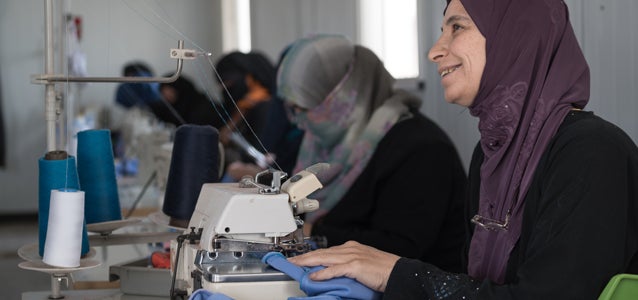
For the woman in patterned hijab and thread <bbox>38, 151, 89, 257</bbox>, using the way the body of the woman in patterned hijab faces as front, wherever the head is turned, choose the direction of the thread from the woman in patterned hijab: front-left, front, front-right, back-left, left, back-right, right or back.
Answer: front-left

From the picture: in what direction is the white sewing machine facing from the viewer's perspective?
to the viewer's right

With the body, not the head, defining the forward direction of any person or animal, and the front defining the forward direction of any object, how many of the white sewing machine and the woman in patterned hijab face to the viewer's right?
1

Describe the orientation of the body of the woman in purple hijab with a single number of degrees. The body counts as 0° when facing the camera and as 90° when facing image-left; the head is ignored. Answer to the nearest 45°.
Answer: approximately 90°

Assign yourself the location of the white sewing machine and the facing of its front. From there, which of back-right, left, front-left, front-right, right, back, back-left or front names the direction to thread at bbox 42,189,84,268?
back-left

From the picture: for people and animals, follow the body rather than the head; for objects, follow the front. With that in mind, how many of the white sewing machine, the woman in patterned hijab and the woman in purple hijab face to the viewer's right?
1

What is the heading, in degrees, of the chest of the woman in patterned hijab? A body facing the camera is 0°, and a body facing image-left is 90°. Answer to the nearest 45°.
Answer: approximately 90°

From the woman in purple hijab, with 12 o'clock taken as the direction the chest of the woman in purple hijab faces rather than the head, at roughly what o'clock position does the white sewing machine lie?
The white sewing machine is roughly at 12 o'clock from the woman in purple hijab.

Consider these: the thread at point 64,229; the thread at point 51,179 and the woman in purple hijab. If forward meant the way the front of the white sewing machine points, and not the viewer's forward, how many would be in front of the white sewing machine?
1

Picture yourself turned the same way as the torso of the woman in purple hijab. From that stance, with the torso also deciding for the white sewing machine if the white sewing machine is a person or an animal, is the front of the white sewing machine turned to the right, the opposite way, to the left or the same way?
the opposite way

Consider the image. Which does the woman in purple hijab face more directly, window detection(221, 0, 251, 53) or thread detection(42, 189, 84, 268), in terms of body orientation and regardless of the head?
the thread

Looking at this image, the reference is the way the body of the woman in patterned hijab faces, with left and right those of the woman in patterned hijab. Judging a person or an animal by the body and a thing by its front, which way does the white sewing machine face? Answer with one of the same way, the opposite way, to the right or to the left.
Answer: the opposite way

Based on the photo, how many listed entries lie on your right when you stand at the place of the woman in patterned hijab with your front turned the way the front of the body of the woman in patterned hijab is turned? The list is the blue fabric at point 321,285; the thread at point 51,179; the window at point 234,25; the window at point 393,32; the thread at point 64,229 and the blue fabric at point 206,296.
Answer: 2

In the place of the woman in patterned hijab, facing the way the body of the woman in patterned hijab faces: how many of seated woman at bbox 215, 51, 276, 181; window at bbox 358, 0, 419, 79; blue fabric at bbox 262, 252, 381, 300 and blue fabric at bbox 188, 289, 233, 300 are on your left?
2

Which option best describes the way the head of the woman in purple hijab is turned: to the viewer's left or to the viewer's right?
to the viewer's left

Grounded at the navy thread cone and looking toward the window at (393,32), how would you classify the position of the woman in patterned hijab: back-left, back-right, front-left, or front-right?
front-right

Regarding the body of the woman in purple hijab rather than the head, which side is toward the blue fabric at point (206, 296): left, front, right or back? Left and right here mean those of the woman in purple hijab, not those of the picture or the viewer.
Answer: front

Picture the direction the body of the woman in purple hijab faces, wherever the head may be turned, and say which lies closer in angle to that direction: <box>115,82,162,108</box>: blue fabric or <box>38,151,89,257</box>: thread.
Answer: the thread

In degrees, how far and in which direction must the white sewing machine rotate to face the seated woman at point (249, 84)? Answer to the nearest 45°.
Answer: approximately 90° to its left
